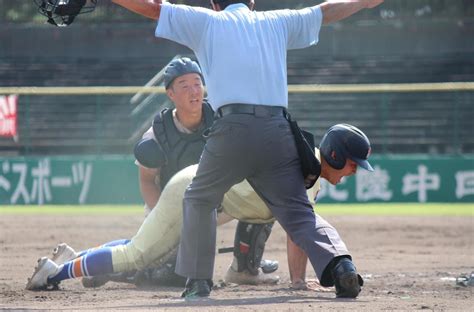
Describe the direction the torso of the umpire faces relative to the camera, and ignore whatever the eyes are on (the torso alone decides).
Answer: away from the camera

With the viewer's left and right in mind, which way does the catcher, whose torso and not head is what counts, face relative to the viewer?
facing the viewer and to the right of the viewer

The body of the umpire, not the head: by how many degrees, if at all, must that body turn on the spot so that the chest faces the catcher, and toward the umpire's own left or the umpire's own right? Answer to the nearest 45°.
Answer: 0° — they already face them

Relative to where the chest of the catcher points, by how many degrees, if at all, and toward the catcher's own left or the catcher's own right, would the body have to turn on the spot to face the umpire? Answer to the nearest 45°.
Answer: approximately 45° to the catcher's own right

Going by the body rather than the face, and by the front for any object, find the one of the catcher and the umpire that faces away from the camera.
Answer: the umpire

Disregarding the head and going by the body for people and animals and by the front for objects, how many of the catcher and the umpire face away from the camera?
1
